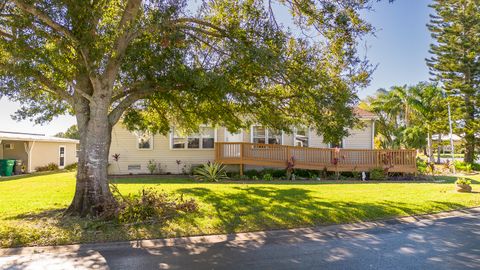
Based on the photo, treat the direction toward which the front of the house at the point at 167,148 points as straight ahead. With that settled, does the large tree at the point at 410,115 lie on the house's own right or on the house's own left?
on the house's own left

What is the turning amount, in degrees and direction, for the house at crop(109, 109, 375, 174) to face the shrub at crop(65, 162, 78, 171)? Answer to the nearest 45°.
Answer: approximately 135° to its right

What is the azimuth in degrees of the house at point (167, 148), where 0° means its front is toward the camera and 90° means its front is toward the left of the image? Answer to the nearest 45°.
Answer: approximately 0°

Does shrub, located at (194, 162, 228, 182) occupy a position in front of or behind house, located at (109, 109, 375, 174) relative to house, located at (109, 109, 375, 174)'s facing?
in front

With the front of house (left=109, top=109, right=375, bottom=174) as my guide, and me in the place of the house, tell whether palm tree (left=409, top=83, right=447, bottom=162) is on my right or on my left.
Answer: on my left

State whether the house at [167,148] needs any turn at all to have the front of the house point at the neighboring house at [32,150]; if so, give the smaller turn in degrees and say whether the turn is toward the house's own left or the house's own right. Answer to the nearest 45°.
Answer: approximately 135° to the house's own right

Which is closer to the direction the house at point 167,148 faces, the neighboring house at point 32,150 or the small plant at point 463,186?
the small plant

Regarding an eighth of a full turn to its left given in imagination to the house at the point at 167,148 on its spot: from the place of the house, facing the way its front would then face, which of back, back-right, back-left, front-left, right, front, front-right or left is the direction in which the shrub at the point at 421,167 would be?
front-left
